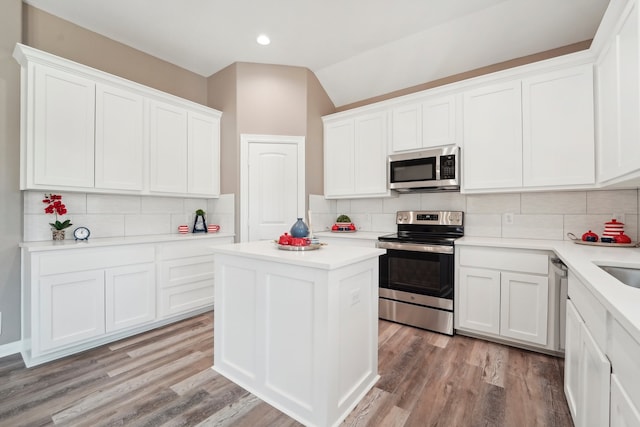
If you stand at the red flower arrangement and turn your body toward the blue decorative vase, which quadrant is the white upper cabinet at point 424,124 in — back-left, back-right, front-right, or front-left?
front-left

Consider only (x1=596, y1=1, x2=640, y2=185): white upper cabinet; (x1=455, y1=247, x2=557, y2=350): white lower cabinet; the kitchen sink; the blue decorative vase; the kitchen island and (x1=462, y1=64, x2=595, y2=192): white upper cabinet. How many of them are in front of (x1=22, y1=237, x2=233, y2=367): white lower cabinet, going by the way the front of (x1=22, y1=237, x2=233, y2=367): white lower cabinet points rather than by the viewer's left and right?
6

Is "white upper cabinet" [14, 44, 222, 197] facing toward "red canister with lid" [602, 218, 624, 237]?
yes

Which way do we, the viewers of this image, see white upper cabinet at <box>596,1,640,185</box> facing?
facing to the left of the viewer

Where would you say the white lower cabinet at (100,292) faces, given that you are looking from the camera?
facing the viewer and to the right of the viewer

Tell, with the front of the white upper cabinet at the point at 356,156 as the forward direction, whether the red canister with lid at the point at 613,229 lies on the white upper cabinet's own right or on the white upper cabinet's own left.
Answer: on the white upper cabinet's own left

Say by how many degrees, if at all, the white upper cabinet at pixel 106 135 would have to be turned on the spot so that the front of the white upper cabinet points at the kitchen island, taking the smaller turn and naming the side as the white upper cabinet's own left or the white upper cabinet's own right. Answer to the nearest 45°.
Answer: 0° — it already faces it

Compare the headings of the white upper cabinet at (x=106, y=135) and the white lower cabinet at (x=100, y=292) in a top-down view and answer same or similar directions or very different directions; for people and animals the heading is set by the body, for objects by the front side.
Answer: same or similar directions
